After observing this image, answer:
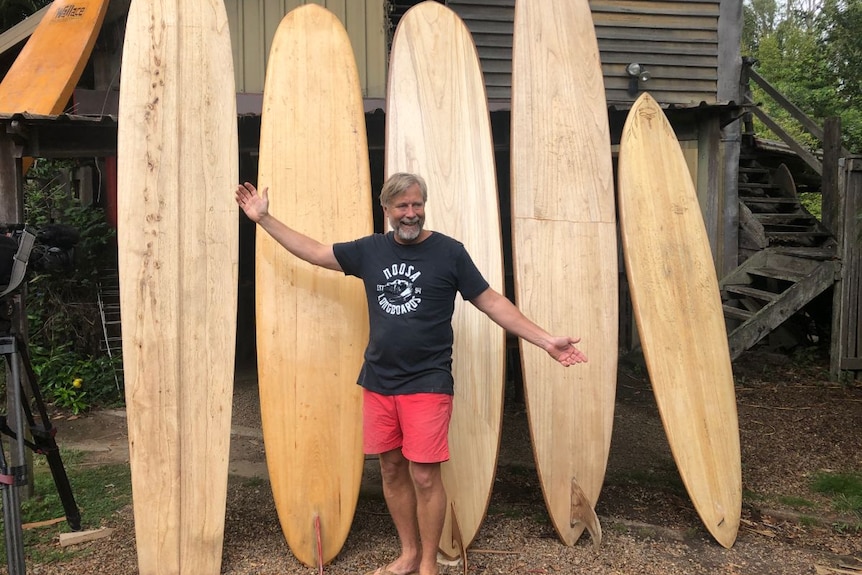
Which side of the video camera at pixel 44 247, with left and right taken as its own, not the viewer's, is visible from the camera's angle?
right

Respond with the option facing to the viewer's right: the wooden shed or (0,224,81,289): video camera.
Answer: the video camera

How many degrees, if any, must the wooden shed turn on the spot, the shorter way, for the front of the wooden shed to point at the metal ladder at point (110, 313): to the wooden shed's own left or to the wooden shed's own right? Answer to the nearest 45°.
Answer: approximately 90° to the wooden shed's own right

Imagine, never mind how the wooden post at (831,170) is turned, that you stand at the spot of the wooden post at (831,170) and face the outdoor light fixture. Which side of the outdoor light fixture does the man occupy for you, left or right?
left

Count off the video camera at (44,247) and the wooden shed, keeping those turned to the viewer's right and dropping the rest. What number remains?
1

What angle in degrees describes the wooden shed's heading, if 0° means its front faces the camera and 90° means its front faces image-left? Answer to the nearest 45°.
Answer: approximately 0°

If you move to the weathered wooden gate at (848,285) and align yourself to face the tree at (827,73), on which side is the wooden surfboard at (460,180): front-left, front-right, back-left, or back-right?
back-left

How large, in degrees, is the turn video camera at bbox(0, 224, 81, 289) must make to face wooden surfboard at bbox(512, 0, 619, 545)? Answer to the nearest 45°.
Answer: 0° — it already faces it
